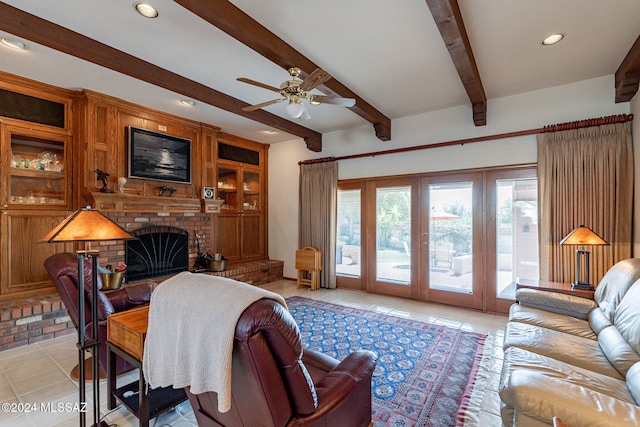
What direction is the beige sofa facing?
to the viewer's left

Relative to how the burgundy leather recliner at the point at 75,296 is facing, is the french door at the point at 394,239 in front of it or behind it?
in front

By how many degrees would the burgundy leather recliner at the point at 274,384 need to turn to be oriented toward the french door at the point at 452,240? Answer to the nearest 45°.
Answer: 0° — it already faces it

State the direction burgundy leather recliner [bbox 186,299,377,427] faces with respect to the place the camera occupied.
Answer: facing away from the viewer and to the right of the viewer

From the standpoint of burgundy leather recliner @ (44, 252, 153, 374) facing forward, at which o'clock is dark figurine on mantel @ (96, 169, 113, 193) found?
The dark figurine on mantel is roughly at 9 o'clock from the burgundy leather recliner.

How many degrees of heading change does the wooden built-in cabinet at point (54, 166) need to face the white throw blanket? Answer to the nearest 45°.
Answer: approximately 45° to its right

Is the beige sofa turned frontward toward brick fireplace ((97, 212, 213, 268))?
yes

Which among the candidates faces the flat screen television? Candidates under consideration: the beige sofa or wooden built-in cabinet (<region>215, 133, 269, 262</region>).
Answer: the beige sofa

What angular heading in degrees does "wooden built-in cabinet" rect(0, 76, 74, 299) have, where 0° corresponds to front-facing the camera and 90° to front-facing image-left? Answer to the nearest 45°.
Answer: approximately 315°

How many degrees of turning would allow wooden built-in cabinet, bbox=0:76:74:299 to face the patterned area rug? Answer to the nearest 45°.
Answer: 0° — it already faces it

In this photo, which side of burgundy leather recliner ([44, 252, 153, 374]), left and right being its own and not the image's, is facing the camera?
right

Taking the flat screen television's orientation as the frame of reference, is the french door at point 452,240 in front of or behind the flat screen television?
in front
